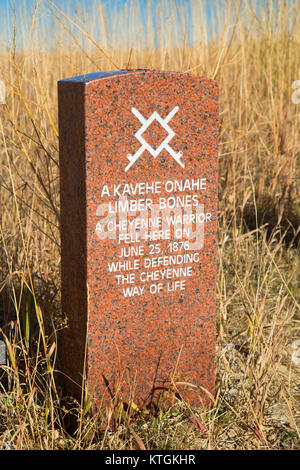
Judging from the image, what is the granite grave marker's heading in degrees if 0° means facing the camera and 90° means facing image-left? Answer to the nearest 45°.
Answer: approximately 315°
